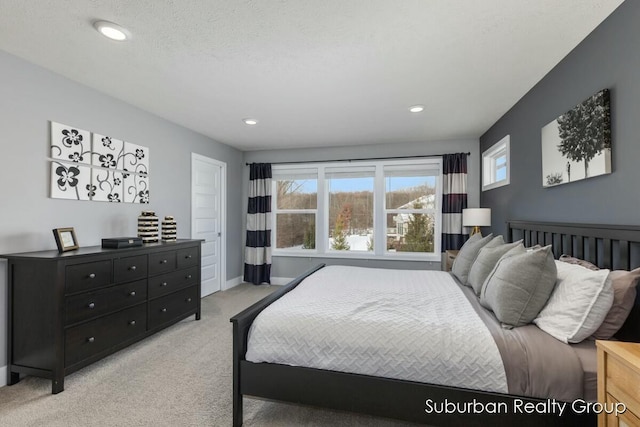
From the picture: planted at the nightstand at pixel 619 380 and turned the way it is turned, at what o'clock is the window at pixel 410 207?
The window is roughly at 3 o'clock from the nightstand.

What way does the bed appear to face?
to the viewer's left

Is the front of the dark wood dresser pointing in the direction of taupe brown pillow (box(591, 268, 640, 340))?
yes

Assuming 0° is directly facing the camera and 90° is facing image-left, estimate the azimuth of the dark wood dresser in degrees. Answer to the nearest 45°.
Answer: approximately 315°

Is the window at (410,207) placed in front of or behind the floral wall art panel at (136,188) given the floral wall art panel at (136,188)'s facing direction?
in front

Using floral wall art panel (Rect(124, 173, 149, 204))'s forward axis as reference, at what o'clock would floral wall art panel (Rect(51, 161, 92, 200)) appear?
floral wall art panel (Rect(51, 161, 92, 200)) is roughly at 3 o'clock from floral wall art panel (Rect(124, 173, 149, 204)).

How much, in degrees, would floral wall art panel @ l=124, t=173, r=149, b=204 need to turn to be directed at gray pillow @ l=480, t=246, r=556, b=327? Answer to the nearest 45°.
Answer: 0° — it already faces it

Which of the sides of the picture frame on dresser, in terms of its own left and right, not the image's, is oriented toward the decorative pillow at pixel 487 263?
front

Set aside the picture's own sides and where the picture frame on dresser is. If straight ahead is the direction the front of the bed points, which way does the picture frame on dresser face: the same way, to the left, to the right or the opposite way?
the opposite way

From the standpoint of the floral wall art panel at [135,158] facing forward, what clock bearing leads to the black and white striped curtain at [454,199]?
The black and white striped curtain is roughly at 11 o'clock from the floral wall art panel.

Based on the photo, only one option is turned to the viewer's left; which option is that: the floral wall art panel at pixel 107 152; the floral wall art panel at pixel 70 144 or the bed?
the bed

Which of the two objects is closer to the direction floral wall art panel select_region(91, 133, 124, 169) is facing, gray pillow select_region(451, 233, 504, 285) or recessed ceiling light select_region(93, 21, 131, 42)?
the gray pillow

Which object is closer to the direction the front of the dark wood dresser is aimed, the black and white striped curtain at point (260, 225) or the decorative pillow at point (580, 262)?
the decorative pillow

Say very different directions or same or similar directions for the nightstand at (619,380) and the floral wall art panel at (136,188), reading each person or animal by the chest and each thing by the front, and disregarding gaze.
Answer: very different directions

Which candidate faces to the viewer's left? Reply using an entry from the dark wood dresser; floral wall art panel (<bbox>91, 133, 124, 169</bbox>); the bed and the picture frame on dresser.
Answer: the bed

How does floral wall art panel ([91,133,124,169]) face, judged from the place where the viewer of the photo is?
facing the viewer and to the right of the viewer
